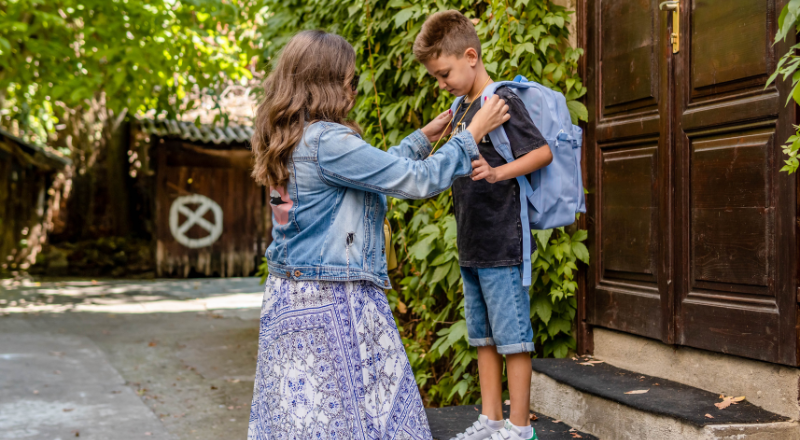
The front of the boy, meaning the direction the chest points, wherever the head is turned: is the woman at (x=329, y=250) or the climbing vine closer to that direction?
the woman

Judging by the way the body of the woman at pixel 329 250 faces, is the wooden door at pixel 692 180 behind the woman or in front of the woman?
in front

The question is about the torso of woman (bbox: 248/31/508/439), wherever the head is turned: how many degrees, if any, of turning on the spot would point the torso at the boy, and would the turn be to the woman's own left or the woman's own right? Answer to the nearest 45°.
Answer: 0° — they already face them

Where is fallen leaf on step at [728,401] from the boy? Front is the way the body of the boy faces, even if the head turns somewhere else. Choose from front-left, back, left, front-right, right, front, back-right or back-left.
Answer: back-left

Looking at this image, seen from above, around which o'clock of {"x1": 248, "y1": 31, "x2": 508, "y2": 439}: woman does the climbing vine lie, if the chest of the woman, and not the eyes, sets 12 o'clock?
The climbing vine is roughly at 11 o'clock from the woman.

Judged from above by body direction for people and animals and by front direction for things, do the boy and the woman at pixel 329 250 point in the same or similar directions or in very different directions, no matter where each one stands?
very different directions

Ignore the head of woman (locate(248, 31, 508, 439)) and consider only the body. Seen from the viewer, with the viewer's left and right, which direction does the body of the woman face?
facing away from the viewer and to the right of the viewer

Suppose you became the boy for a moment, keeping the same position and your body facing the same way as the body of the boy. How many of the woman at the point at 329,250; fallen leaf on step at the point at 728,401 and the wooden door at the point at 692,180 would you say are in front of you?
1

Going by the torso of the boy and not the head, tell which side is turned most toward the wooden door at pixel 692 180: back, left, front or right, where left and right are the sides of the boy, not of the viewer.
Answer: back

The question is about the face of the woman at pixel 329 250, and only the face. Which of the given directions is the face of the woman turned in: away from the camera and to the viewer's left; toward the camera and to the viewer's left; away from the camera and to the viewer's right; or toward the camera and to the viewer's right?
away from the camera and to the viewer's right
